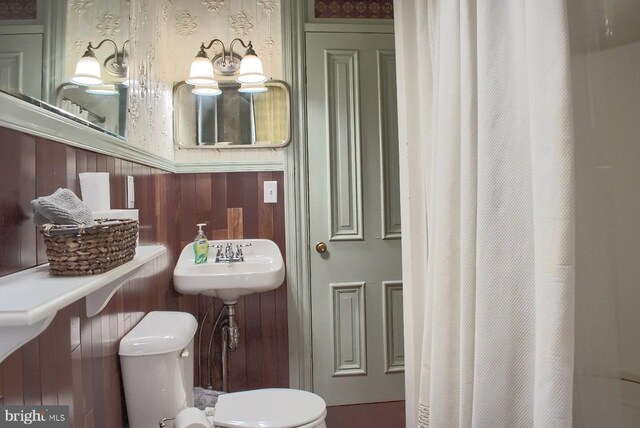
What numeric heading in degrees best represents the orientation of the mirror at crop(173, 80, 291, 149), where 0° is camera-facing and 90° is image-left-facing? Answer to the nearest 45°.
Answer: approximately 0°

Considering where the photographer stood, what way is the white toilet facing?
facing to the right of the viewer

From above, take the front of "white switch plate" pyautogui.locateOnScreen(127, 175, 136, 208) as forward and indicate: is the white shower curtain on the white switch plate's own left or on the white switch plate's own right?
on the white switch plate's own right

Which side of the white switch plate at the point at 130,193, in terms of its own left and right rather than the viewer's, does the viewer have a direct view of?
right

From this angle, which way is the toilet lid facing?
to the viewer's right

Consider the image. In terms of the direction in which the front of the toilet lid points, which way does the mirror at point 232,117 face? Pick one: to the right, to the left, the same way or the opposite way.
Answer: to the right

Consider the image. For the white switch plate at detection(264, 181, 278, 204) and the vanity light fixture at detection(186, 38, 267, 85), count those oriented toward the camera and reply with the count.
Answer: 2

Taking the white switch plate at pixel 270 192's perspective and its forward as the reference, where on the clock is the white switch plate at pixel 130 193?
the white switch plate at pixel 130 193 is roughly at 1 o'clock from the white switch plate at pixel 270 192.

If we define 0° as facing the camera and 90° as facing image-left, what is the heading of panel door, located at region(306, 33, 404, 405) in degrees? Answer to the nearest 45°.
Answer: approximately 0°
